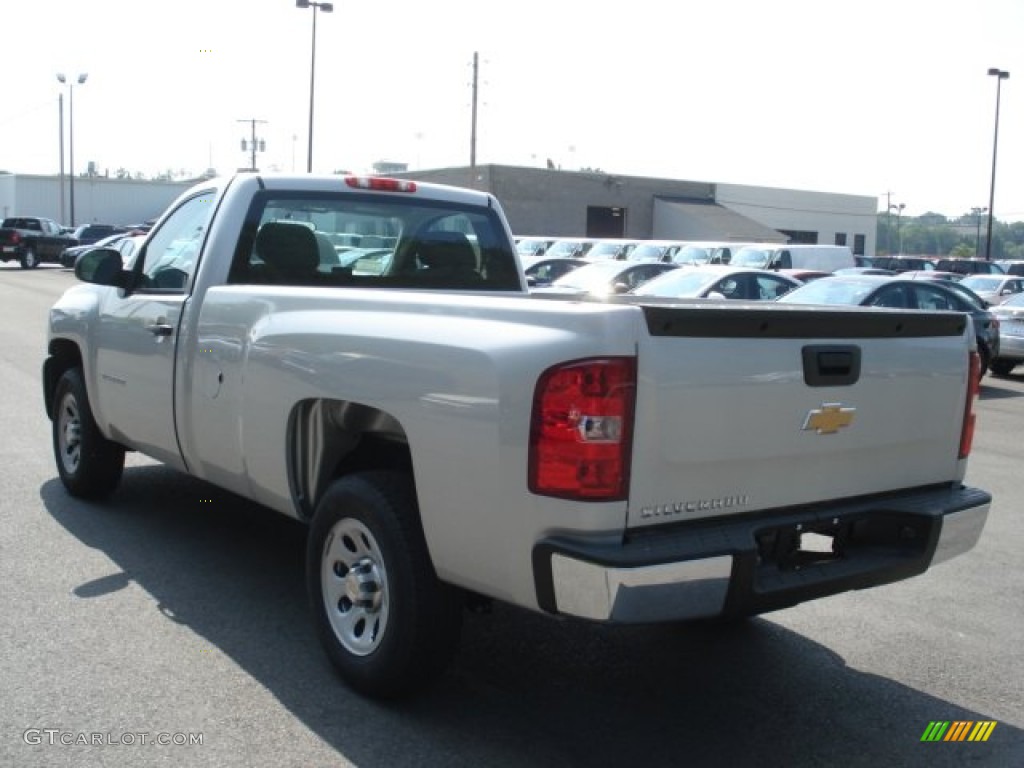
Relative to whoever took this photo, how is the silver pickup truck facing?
facing away from the viewer and to the left of the viewer

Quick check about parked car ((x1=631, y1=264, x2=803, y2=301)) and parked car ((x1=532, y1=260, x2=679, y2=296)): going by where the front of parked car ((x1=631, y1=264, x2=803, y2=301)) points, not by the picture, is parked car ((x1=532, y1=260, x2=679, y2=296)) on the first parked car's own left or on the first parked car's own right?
on the first parked car's own right

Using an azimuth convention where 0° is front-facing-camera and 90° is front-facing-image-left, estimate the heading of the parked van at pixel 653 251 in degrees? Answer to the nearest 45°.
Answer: approximately 45°

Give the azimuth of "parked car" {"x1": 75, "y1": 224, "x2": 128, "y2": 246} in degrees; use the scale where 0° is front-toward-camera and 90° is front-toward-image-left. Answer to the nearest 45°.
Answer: approximately 45°

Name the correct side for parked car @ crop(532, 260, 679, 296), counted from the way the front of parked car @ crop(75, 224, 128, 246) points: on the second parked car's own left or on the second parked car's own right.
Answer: on the second parked car's own left

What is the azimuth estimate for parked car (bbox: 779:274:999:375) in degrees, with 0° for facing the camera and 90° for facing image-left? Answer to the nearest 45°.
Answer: approximately 45°

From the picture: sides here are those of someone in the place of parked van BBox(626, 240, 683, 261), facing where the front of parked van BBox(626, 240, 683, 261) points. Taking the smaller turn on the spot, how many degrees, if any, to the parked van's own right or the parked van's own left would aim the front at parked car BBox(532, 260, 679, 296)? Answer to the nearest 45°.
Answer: approximately 45° to the parked van's own left

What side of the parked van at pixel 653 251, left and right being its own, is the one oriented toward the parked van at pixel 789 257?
left

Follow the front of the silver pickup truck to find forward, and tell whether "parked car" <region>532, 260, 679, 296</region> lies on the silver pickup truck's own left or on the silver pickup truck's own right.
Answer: on the silver pickup truck's own right

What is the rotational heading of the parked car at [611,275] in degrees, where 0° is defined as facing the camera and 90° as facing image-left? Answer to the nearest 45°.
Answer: approximately 45°

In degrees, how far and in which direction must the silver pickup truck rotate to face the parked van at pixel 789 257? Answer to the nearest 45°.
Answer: approximately 45° to its right

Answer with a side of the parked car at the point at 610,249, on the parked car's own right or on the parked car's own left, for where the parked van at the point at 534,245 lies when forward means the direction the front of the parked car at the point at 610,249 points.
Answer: on the parked car's own right

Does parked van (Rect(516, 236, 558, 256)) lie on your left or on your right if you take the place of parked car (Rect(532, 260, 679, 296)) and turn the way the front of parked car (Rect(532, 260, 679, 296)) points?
on your right
